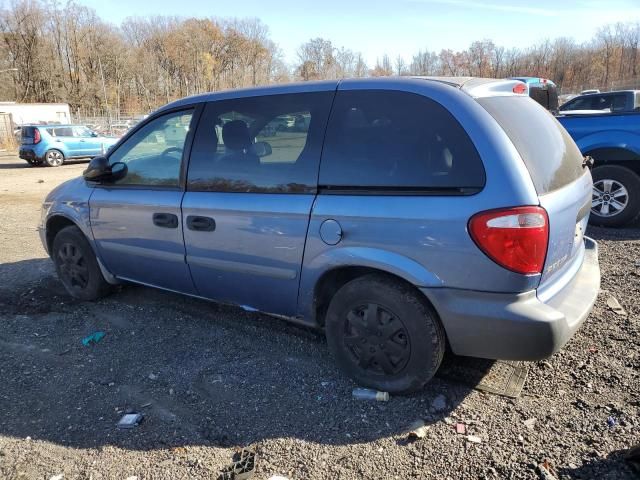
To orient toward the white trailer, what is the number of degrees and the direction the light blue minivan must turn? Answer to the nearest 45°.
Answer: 0° — it already faces it

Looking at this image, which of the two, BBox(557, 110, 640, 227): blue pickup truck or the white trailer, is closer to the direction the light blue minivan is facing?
the white trailer

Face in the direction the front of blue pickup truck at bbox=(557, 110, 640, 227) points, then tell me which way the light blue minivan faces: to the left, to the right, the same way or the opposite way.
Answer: the opposite way

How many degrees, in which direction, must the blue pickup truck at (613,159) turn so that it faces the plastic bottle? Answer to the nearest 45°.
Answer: approximately 90° to its right

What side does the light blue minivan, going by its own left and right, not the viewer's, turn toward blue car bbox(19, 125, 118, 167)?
front

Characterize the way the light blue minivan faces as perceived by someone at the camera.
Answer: facing away from the viewer and to the left of the viewer

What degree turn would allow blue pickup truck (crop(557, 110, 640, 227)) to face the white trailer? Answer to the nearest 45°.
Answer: approximately 45° to its right

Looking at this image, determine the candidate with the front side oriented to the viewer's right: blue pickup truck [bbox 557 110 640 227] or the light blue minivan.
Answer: the blue pickup truck
